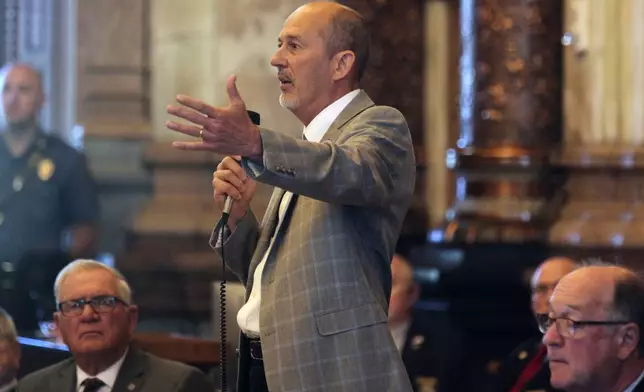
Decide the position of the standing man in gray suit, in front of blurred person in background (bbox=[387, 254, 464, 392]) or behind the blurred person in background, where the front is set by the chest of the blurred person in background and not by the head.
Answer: in front

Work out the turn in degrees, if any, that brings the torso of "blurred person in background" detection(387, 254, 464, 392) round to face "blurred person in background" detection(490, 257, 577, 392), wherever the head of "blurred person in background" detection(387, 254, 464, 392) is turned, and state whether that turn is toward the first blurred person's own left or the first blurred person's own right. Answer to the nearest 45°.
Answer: approximately 90° to the first blurred person's own left

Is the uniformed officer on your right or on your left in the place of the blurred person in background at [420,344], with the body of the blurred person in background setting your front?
on your right

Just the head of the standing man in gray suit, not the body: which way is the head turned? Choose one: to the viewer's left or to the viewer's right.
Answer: to the viewer's left

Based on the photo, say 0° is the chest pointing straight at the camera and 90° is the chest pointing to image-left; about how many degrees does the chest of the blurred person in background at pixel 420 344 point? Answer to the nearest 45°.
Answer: approximately 45°
